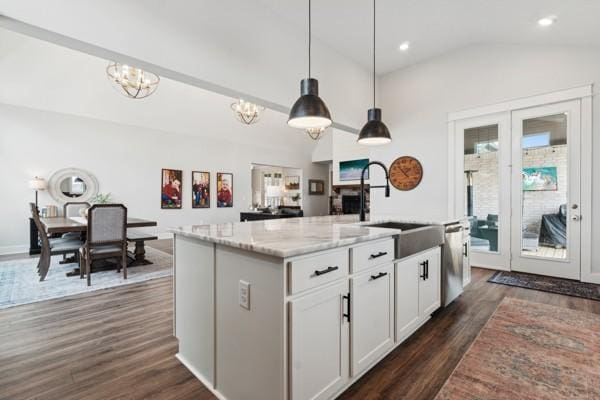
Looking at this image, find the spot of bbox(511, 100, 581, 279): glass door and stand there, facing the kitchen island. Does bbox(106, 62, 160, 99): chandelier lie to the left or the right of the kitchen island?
right

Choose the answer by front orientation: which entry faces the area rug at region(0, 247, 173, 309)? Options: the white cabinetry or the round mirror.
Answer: the round mirror

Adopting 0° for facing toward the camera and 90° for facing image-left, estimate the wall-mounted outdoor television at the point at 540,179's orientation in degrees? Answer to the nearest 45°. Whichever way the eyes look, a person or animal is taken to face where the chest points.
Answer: approximately 0°

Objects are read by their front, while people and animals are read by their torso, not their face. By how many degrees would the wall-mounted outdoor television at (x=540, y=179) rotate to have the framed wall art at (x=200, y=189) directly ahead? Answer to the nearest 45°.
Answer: approximately 90° to its right

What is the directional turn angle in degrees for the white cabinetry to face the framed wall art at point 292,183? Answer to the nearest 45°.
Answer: approximately 180°

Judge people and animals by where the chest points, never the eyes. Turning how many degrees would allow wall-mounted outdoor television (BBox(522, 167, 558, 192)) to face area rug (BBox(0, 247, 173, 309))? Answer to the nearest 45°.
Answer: approximately 45° to its right

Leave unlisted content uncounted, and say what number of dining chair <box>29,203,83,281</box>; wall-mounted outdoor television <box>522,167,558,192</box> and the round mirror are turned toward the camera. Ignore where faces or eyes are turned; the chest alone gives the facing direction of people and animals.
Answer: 2

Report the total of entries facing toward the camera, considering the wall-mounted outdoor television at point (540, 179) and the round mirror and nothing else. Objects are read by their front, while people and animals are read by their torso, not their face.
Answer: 2
